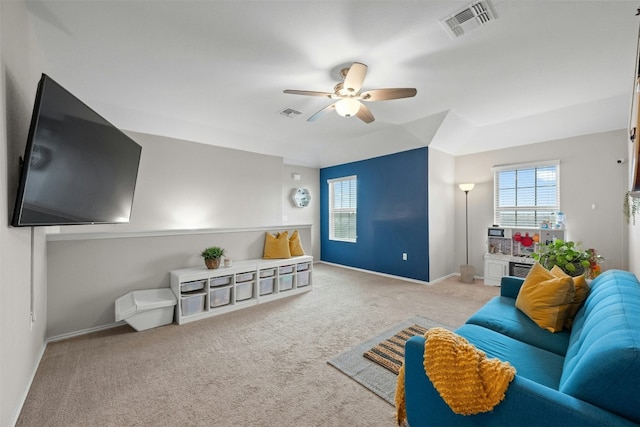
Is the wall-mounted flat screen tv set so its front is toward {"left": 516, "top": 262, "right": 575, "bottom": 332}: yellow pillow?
yes

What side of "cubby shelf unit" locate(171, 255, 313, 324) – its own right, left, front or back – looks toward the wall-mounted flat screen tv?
right

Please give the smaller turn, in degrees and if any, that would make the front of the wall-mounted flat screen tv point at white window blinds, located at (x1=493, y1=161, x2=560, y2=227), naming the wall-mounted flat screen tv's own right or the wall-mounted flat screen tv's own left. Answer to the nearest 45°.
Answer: approximately 45° to the wall-mounted flat screen tv's own left

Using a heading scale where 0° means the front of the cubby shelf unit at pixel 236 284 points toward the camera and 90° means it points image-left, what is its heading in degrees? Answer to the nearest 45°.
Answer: approximately 315°

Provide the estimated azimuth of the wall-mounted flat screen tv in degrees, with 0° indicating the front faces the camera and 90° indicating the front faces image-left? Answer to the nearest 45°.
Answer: approximately 315°

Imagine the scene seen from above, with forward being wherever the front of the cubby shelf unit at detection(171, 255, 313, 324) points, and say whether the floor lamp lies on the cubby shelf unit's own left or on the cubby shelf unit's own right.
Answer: on the cubby shelf unit's own left
